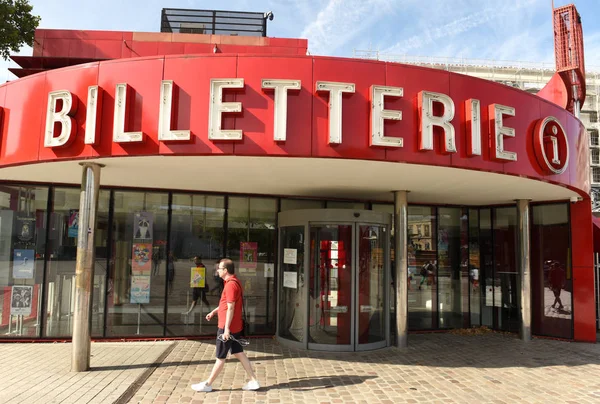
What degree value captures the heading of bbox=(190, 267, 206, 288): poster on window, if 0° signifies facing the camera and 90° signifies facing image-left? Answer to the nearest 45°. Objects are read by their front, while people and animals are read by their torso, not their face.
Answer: approximately 0°

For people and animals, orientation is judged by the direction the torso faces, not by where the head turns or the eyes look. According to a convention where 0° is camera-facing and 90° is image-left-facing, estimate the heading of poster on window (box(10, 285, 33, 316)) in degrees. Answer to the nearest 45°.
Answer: approximately 0°

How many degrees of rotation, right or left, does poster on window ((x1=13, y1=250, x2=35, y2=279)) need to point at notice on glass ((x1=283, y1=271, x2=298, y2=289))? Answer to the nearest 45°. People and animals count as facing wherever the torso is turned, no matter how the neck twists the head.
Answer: approximately 45° to its left

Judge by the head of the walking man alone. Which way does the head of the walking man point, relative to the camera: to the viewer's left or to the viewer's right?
to the viewer's left

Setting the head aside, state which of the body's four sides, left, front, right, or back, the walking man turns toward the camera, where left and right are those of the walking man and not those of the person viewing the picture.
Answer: left

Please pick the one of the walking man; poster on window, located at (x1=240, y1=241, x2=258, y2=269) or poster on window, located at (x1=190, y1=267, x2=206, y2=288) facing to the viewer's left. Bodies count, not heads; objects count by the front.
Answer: the walking man

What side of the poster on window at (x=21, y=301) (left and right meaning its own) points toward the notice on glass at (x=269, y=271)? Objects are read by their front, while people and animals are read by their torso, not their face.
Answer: left

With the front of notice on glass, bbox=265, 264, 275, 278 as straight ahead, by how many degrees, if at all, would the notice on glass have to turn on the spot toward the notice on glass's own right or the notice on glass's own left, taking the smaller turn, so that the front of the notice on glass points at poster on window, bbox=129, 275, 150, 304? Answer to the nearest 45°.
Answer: approximately 90° to the notice on glass's own right

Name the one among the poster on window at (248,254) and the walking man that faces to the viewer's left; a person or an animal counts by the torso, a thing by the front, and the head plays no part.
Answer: the walking man

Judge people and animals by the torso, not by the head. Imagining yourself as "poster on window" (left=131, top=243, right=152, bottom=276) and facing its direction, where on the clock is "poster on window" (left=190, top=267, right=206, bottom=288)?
"poster on window" (left=190, top=267, right=206, bottom=288) is roughly at 9 o'clock from "poster on window" (left=131, top=243, right=152, bottom=276).

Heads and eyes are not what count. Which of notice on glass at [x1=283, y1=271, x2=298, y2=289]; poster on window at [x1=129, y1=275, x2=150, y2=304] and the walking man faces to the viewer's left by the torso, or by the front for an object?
the walking man

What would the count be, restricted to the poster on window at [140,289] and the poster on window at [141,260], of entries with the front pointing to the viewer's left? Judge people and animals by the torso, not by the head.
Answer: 0
